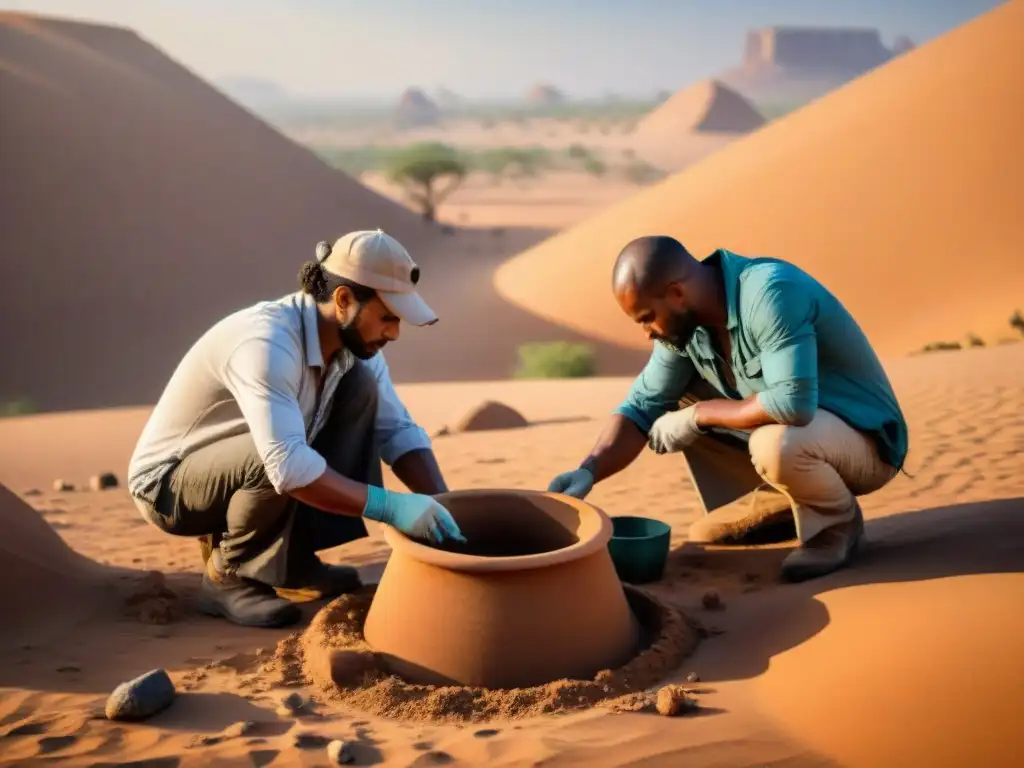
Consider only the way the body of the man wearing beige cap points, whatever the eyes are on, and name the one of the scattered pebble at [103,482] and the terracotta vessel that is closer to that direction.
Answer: the terracotta vessel

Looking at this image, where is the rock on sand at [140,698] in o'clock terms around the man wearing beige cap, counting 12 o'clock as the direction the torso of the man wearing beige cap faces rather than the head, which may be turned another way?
The rock on sand is roughly at 4 o'clock from the man wearing beige cap.

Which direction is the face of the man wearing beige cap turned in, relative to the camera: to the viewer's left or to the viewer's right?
to the viewer's right

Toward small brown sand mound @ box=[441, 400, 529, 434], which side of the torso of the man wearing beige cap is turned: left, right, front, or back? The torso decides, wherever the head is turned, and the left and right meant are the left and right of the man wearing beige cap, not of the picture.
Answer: left

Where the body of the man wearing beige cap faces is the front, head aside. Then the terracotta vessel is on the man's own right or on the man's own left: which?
on the man's own right

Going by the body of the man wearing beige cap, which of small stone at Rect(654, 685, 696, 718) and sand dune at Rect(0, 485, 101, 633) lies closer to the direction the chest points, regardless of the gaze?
the small stone

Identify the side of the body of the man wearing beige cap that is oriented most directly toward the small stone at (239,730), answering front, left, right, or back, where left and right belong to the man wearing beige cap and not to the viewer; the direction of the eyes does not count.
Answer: right

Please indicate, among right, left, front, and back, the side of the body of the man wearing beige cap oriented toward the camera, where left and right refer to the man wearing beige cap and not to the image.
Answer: right

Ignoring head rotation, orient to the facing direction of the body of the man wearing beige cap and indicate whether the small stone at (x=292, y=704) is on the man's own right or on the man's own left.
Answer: on the man's own right

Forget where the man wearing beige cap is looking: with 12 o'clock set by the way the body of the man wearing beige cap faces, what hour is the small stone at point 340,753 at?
The small stone is roughly at 3 o'clock from the man wearing beige cap.

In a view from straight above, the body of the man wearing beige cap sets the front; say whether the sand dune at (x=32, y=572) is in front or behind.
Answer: behind

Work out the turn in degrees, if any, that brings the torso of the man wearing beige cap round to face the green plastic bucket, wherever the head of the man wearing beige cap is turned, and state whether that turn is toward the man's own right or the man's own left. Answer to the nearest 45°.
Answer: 0° — they already face it

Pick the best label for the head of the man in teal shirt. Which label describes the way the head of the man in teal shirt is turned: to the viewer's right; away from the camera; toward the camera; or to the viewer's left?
to the viewer's left

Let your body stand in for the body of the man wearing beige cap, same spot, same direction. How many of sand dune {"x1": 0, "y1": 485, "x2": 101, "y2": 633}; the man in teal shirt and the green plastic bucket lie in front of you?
2
